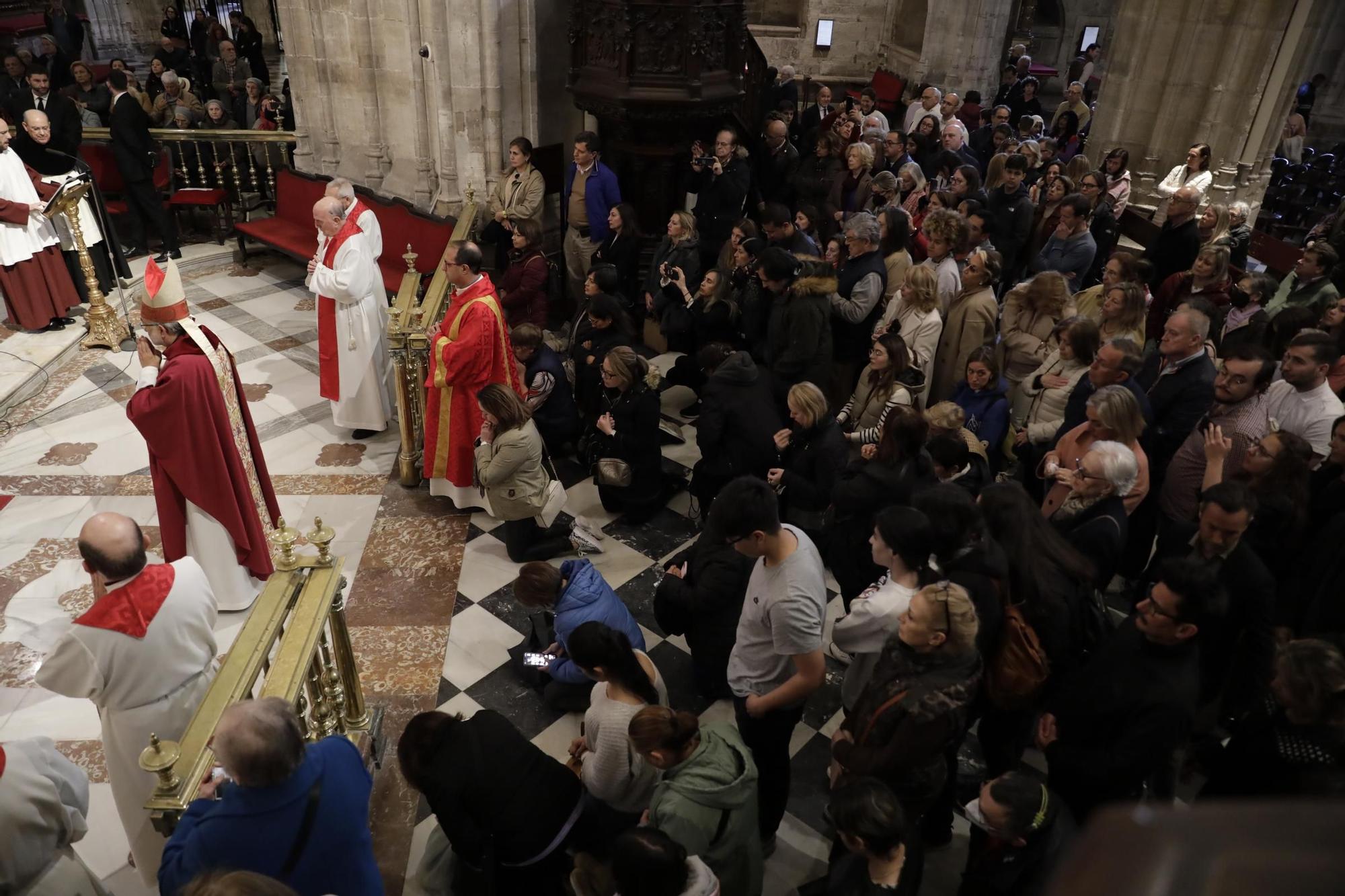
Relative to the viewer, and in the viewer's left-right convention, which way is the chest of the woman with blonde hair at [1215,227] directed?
facing the viewer and to the left of the viewer

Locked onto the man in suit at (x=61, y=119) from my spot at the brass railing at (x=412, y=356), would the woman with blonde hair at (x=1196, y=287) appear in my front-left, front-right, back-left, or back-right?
back-right

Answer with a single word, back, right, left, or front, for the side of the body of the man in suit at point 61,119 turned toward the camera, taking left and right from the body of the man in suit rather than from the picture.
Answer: front

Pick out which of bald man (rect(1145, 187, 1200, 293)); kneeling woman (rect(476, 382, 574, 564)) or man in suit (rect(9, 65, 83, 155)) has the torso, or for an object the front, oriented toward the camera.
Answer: the man in suit

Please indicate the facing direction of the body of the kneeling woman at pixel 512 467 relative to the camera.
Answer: to the viewer's left

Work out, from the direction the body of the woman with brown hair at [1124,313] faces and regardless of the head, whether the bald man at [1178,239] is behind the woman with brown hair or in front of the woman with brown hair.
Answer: behind

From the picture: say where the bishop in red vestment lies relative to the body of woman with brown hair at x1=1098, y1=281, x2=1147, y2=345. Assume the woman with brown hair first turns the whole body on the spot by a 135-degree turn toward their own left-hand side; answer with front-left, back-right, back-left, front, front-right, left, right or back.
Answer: back-right

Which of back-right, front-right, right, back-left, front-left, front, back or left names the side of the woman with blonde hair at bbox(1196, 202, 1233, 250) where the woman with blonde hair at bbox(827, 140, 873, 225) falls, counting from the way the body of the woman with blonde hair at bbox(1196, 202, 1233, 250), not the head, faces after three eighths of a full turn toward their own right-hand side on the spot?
left

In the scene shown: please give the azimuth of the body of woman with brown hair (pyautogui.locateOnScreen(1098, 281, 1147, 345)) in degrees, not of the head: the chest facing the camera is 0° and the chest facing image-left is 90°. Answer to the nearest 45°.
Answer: approximately 45°

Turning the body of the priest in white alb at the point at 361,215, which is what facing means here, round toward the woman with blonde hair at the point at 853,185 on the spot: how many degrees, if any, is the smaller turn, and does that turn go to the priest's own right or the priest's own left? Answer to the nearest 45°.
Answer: approximately 180°

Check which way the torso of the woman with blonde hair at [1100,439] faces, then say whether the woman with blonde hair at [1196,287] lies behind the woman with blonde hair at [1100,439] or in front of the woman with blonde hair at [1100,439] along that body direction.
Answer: behind

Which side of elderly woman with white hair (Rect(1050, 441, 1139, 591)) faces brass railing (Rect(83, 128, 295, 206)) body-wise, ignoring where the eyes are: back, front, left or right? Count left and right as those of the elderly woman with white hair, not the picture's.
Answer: front

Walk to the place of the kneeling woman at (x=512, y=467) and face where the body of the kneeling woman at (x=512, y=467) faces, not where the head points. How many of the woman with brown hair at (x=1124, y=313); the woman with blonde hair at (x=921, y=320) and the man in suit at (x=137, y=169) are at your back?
2

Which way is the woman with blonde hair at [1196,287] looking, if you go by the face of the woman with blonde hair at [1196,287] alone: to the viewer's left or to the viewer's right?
to the viewer's left

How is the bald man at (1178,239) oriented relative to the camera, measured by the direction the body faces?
to the viewer's left
